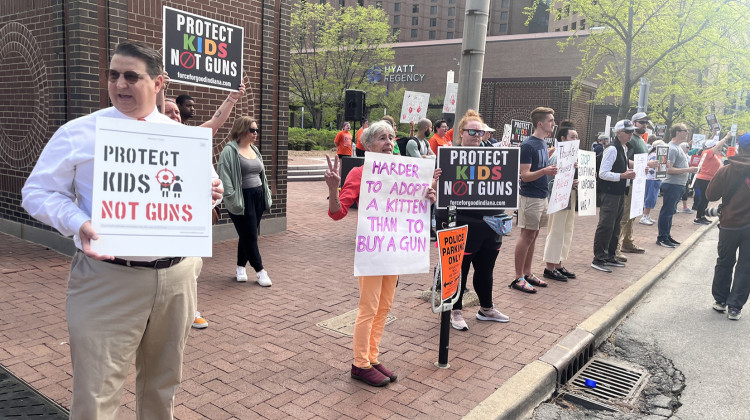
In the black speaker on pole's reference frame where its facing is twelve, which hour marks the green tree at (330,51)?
The green tree is roughly at 6 o'clock from the black speaker on pole.

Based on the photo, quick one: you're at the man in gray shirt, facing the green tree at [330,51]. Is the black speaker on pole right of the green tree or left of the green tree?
left

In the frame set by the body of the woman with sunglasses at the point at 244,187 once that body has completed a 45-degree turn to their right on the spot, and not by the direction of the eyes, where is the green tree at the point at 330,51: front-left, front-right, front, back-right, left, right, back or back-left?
back

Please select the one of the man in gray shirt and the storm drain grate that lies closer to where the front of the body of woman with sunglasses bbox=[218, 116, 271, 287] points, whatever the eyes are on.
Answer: the storm drain grate

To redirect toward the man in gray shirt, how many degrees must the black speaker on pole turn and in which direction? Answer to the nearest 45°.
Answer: approximately 45° to its left
